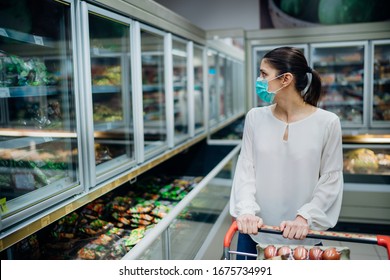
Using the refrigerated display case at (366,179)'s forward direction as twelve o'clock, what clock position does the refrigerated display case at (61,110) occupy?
the refrigerated display case at (61,110) is roughly at 1 o'clock from the refrigerated display case at (366,179).

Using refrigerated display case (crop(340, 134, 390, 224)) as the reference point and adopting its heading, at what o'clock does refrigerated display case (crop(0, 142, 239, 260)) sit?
refrigerated display case (crop(0, 142, 239, 260)) is roughly at 1 o'clock from refrigerated display case (crop(340, 134, 390, 224)).

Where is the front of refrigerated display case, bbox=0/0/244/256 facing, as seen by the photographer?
facing the viewer and to the right of the viewer

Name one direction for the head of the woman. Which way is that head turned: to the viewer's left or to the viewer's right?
to the viewer's left

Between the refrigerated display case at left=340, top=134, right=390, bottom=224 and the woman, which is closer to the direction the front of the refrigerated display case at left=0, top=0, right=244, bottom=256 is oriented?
the woman

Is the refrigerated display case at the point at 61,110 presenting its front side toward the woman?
yes

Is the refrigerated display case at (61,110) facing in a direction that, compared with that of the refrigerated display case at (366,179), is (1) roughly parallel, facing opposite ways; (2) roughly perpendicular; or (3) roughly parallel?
roughly perpendicular

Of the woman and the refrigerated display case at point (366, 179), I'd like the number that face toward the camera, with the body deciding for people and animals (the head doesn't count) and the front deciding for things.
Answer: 2

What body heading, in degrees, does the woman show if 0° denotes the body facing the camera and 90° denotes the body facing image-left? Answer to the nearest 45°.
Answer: approximately 0°

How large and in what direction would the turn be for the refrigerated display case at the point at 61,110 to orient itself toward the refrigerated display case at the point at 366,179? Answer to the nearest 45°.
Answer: approximately 90° to its left

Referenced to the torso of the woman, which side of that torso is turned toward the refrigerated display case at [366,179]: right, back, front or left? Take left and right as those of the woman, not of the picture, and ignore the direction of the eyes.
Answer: back
